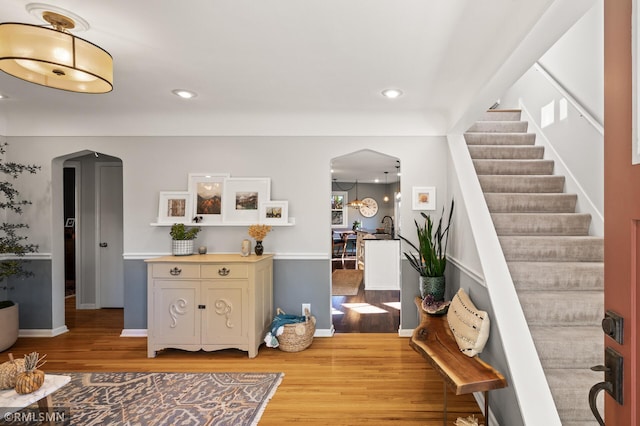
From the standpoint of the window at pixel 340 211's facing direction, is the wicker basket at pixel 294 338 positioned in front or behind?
in front

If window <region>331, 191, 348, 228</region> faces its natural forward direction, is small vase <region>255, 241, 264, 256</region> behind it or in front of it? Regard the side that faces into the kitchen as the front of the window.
in front

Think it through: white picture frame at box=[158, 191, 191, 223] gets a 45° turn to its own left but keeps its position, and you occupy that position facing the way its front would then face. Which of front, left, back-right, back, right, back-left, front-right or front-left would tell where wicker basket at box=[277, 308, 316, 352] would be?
front

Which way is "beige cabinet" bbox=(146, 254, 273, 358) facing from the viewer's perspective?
toward the camera

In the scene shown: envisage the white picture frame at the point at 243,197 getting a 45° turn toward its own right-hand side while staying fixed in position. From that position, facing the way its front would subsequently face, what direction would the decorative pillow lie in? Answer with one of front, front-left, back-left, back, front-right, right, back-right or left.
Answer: left

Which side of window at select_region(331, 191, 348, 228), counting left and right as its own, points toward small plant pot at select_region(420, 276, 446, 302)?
front

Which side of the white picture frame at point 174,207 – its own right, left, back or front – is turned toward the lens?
front

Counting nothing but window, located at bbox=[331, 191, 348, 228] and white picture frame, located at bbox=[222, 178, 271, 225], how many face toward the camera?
2

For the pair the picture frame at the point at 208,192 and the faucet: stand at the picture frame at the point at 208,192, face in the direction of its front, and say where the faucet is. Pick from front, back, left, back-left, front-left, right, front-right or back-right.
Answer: back-left

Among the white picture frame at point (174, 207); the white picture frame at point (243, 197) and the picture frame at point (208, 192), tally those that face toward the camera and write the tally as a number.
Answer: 3

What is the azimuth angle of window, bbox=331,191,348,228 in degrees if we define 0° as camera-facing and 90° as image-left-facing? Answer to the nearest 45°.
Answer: approximately 0°

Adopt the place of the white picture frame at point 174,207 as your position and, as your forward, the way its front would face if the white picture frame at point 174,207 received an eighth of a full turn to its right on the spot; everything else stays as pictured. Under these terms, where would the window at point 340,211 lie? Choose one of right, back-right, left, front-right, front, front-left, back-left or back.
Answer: back

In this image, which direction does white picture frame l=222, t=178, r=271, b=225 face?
toward the camera

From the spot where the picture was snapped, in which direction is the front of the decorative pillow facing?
facing the viewer and to the left of the viewer
